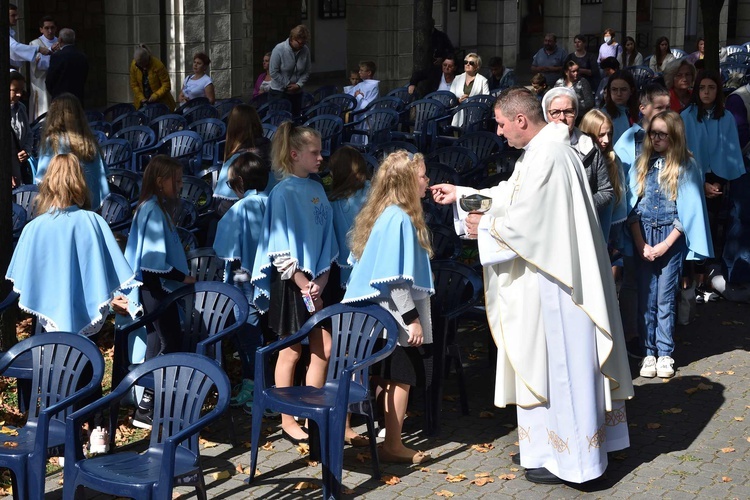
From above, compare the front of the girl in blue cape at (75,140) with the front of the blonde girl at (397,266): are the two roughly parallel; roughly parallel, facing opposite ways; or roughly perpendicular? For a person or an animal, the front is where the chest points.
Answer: roughly perpendicular

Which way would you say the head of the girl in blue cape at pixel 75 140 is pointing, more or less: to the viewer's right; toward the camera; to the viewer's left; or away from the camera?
away from the camera

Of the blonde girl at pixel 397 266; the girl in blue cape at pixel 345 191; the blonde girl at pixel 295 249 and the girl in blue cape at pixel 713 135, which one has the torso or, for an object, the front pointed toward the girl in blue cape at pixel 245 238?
the girl in blue cape at pixel 713 135

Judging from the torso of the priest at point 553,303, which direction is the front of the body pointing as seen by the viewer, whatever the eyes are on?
to the viewer's left

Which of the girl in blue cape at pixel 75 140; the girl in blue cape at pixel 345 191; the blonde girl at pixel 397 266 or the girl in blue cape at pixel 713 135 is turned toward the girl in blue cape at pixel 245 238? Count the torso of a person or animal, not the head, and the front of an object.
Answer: the girl in blue cape at pixel 713 135

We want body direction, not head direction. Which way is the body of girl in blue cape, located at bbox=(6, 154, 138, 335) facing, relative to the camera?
away from the camera
